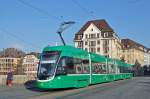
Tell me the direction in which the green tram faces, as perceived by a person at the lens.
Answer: facing the viewer and to the left of the viewer
